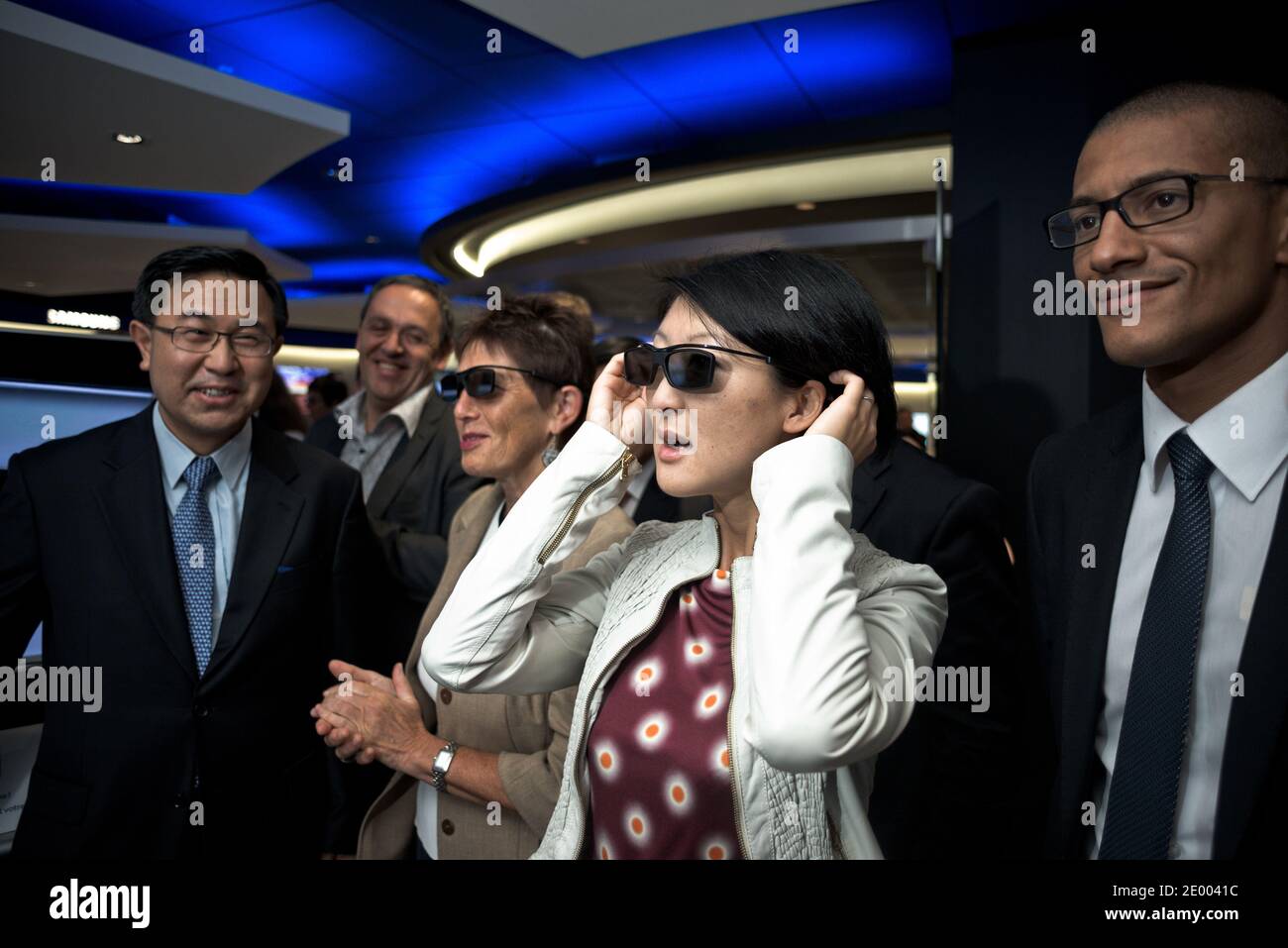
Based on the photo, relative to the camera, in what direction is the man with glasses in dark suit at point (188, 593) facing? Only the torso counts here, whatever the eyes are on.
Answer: toward the camera

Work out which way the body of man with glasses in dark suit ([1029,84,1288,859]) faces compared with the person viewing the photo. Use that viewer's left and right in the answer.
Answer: facing the viewer and to the left of the viewer

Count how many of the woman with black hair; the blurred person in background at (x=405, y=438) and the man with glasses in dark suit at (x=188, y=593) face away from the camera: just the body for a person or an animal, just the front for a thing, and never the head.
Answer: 0

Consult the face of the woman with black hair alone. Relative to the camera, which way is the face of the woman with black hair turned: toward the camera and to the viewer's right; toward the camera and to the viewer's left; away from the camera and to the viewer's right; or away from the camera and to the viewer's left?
toward the camera and to the viewer's left

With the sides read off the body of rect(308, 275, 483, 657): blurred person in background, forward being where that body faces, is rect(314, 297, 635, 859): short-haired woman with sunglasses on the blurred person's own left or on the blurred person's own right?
on the blurred person's own left

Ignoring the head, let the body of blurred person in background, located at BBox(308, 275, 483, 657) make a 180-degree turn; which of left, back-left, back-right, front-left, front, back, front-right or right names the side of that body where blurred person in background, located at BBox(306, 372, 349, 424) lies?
front-left

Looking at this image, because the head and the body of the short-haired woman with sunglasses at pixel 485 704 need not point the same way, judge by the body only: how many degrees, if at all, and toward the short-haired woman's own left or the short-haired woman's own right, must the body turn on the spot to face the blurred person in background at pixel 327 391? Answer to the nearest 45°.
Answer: approximately 135° to the short-haired woman's own right
